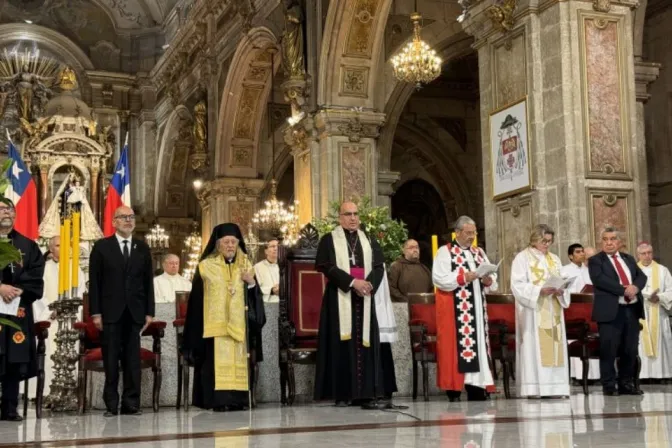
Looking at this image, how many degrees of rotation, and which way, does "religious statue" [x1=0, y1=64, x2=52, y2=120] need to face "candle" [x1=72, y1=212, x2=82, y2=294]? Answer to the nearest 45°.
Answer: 0° — it already faces it

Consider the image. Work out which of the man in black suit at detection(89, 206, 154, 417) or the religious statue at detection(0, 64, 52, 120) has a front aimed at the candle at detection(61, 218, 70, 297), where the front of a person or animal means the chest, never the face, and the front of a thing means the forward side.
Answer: the religious statue

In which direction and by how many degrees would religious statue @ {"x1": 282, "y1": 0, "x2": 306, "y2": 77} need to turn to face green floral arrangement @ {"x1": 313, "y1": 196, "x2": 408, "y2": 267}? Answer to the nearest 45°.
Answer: approximately 45° to its left

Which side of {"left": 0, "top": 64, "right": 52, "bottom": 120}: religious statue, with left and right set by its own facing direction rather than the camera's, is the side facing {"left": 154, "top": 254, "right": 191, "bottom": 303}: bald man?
front

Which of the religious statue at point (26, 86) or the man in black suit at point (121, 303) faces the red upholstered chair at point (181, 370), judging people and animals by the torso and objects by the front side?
the religious statue

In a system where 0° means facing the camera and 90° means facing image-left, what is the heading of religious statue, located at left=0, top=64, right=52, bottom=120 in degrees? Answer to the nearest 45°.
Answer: approximately 0°

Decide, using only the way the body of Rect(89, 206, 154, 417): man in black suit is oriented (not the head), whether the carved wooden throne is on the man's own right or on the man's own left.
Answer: on the man's own left

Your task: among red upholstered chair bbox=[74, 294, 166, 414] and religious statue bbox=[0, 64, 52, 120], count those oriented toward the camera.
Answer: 2

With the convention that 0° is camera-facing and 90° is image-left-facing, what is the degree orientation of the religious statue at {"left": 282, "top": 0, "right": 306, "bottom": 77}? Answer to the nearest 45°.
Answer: approximately 45°

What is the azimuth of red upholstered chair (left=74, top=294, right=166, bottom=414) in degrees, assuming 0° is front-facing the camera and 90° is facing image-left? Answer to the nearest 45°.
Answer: approximately 0°

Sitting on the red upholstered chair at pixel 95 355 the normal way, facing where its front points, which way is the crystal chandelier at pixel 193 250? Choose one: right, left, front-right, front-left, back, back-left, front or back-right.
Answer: back

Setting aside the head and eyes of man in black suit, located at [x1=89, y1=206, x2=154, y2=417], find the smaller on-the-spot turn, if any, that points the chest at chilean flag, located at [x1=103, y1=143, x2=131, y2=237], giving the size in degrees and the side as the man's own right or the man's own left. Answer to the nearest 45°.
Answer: approximately 180°
